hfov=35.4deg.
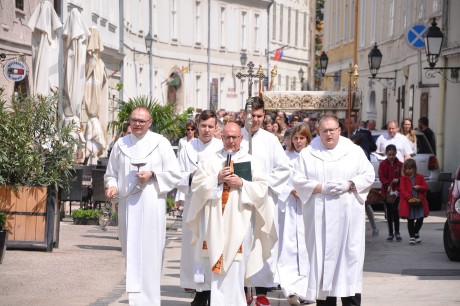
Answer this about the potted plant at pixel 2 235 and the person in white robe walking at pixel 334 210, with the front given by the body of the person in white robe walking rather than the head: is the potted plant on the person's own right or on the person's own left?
on the person's own right

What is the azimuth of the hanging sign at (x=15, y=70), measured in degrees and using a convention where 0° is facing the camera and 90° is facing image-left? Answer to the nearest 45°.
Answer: approximately 0°

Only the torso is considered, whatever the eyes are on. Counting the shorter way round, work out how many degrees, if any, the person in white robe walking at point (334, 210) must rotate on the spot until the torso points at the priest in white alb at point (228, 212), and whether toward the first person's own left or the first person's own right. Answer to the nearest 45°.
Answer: approximately 45° to the first person's own right
